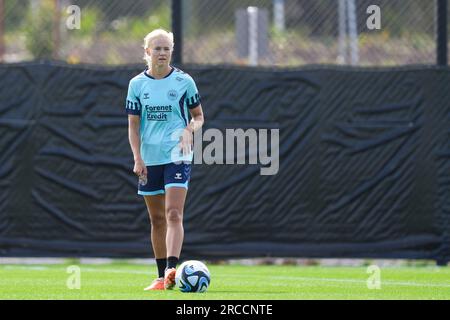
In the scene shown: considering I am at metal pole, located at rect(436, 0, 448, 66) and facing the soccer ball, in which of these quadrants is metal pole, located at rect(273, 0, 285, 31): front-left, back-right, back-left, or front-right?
back-right

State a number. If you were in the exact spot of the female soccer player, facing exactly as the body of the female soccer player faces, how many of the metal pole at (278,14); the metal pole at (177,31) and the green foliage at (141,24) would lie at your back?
3

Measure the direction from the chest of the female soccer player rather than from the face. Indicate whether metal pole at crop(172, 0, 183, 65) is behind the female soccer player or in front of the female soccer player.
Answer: behind

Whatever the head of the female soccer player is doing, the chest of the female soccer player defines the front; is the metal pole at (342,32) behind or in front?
behind

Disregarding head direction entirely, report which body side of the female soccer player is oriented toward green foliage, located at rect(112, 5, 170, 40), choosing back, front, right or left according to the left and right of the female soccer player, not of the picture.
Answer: back

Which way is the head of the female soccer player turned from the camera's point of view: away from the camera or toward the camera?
toward the camera

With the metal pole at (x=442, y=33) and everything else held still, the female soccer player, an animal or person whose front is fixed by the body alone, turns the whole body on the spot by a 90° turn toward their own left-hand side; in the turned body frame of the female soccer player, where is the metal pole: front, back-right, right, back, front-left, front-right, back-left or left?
front-left

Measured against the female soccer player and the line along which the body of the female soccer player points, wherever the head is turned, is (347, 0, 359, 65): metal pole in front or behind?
behind

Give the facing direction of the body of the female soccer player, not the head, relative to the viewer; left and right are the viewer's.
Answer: facing the viewer
